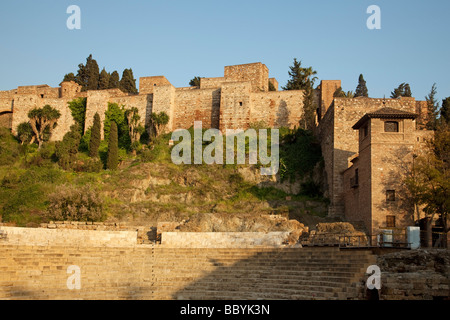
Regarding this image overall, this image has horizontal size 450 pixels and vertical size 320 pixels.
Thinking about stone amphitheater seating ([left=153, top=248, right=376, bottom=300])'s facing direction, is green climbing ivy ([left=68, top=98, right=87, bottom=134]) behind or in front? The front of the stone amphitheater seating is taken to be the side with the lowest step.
behind

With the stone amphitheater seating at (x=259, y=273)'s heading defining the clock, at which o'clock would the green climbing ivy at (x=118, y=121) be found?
The green climbing ivy is roughly at 5 o'clock from the stone amphitheater seating.

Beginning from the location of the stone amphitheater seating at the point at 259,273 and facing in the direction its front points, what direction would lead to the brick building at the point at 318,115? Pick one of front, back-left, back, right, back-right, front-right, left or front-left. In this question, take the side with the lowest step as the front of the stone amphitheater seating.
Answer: back

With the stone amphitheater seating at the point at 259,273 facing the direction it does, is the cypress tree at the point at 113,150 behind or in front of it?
behind

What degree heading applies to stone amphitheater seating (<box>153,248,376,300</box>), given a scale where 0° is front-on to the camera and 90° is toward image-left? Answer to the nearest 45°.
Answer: approximately 0°

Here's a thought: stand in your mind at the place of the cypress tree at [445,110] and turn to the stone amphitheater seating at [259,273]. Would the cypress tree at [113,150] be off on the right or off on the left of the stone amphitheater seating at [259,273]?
right

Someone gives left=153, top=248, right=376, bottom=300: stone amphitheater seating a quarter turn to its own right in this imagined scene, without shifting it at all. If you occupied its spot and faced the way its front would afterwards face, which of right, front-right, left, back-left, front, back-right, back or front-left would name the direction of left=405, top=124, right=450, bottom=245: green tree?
back-right

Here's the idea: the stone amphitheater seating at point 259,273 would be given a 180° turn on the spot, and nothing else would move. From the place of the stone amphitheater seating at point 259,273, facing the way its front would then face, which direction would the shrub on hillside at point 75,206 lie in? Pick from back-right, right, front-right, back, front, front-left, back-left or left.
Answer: front-left

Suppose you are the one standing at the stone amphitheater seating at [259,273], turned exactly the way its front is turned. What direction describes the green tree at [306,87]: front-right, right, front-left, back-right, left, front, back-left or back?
back

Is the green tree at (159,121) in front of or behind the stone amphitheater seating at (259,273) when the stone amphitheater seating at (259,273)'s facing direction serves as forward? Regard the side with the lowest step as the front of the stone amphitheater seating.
behind

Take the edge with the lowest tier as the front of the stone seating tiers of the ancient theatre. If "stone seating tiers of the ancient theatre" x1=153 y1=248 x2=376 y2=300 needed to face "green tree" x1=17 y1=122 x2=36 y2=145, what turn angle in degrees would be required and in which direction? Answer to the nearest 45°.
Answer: approximately 135° to its right

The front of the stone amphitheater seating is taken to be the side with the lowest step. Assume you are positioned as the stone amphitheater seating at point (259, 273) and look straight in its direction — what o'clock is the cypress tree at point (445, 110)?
The cypress tree is roughly at 7 o'clock from the stone amphitheater seating.
